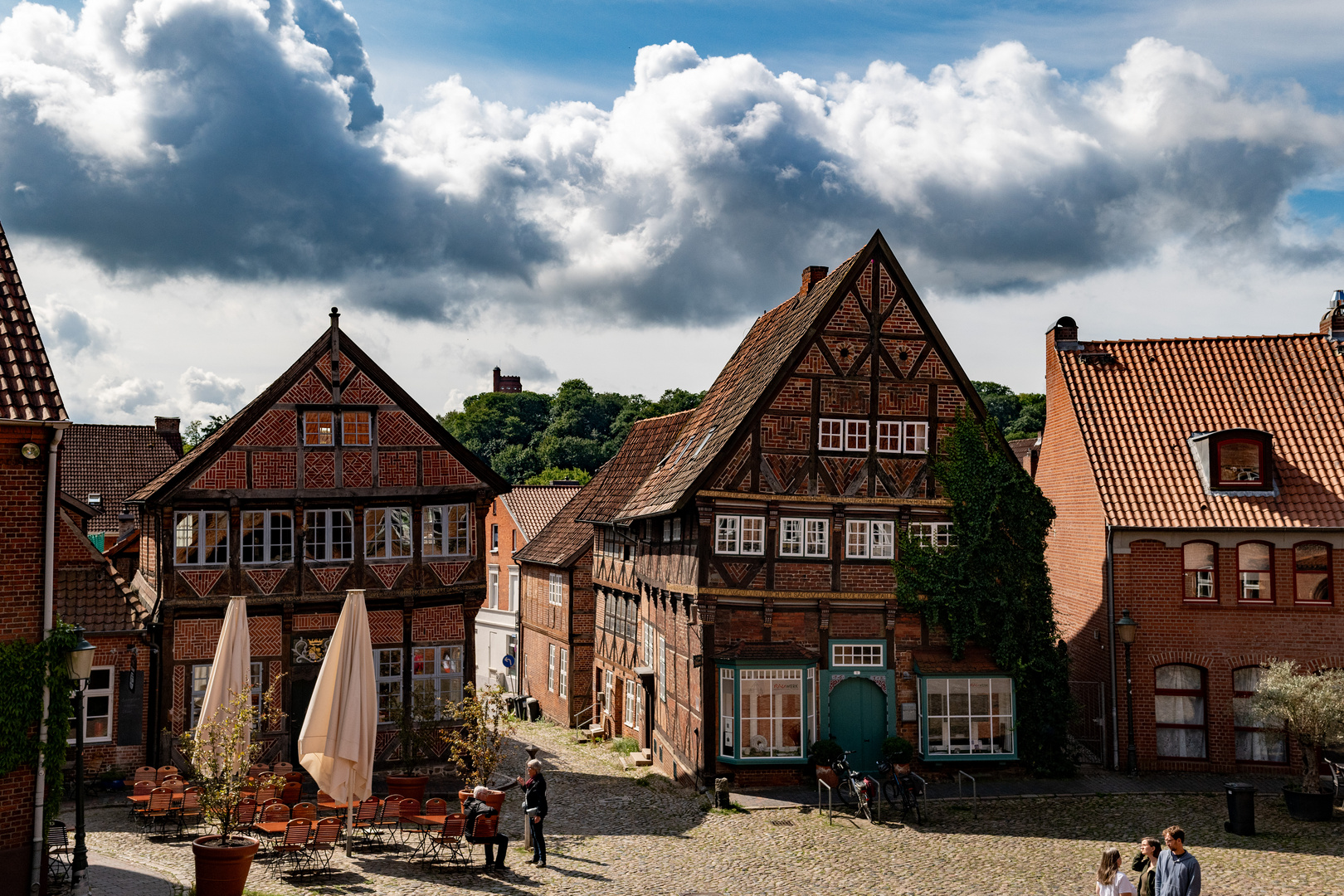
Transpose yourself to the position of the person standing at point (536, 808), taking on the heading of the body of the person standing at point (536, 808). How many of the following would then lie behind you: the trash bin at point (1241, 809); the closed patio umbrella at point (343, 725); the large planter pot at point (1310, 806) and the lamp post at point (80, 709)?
2

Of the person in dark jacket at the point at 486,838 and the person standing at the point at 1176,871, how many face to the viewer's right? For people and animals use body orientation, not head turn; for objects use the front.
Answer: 1

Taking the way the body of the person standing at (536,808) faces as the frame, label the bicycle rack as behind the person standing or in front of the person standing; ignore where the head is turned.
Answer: behind

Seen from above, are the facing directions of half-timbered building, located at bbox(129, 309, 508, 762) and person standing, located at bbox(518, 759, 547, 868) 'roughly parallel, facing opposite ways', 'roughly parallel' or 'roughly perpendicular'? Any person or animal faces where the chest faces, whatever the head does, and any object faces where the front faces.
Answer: roughly perpendicular

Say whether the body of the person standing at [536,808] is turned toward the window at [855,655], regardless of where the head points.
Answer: no

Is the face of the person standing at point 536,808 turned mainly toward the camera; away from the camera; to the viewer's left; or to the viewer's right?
to the viewer's left

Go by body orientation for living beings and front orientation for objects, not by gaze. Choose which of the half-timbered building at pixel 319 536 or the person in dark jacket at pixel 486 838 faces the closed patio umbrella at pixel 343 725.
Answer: the half-timbered building

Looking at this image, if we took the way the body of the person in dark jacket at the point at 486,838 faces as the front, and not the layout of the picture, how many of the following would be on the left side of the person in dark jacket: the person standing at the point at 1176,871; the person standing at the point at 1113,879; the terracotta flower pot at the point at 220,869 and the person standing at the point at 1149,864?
0

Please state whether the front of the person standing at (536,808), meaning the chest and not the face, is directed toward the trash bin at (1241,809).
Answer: no

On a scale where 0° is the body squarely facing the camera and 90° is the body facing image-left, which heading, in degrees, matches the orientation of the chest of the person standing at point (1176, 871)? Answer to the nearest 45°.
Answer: approximately 45°

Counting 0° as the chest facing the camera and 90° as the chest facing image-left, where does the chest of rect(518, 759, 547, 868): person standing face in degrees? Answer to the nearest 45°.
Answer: approximately 90°

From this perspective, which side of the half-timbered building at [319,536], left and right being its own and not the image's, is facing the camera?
front

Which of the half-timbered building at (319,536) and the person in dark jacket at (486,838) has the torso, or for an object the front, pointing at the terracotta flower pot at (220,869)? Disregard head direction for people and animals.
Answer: the half-timbered building

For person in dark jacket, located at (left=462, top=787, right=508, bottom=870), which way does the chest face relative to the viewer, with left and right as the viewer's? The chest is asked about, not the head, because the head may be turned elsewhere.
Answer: facing to the right of the viewer
